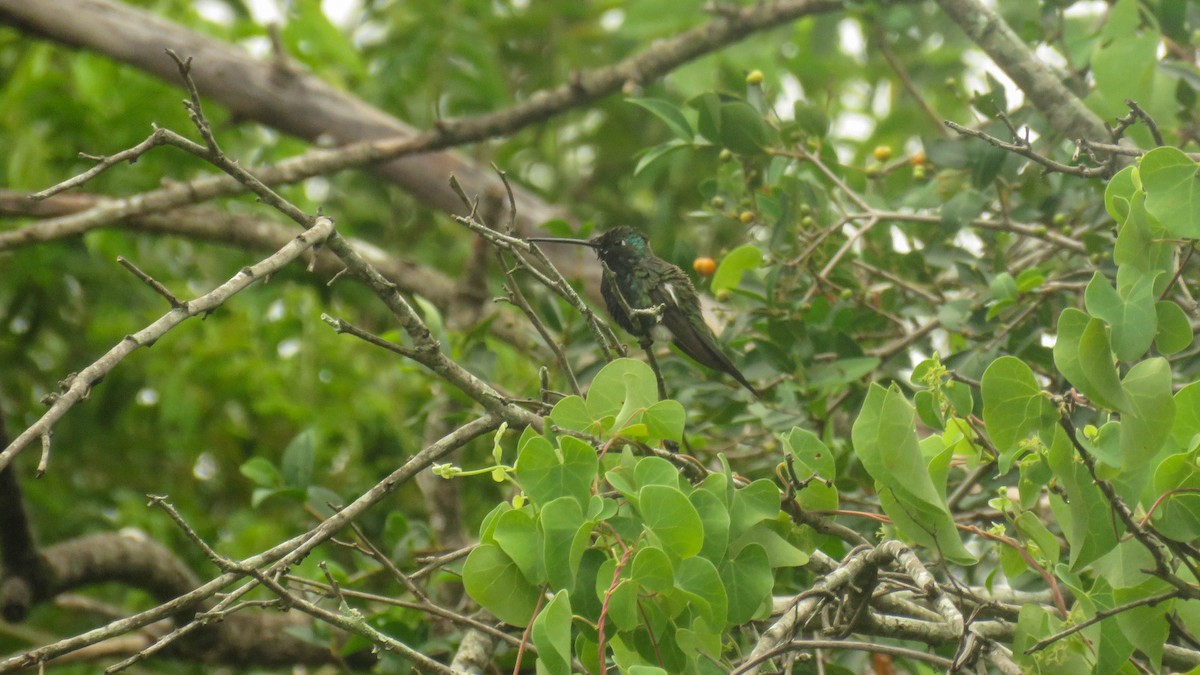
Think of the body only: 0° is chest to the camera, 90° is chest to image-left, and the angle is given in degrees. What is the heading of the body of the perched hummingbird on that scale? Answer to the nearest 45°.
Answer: approximately 90°

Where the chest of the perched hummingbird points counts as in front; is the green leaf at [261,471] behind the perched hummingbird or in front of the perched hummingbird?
in front
